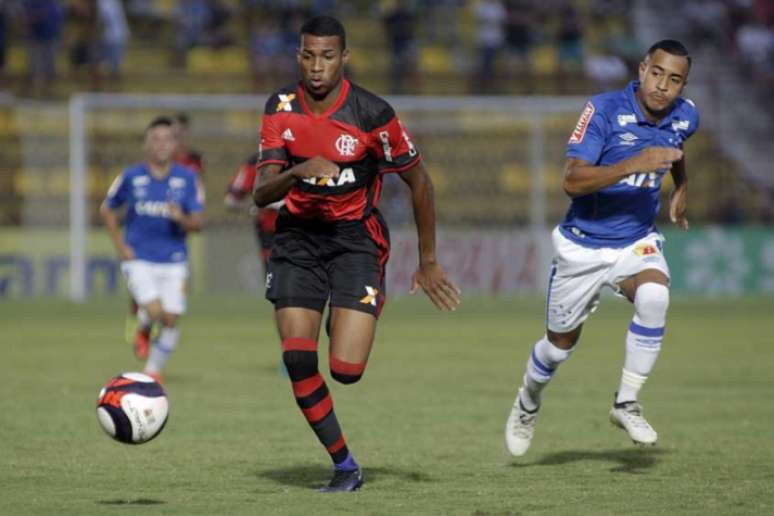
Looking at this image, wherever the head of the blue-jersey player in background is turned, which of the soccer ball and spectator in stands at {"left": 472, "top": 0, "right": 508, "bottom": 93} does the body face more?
the soccer ball

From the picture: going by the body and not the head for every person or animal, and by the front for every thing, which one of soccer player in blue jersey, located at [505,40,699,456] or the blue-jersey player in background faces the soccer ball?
the blue-jersey player in background

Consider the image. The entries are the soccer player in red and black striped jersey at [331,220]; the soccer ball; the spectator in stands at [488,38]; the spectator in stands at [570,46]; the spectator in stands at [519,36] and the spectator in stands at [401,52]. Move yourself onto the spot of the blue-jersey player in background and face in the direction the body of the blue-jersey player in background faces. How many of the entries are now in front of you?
2

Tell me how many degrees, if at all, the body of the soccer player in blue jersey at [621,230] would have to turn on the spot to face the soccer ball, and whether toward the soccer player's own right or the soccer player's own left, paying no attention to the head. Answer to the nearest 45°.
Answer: approximately 90° to the soccer player's own right

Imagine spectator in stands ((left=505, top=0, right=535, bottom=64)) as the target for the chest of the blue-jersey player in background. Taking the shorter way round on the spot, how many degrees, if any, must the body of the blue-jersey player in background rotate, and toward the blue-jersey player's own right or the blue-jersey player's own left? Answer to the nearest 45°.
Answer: approximately 135° to the blue-jersey player's own left

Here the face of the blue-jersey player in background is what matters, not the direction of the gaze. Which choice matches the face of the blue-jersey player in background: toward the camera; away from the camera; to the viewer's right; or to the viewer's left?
toward the camera

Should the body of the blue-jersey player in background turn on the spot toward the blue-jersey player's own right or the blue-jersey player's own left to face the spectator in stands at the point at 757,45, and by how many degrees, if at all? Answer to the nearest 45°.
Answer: approximately 135° to the blue-jersey player's own left

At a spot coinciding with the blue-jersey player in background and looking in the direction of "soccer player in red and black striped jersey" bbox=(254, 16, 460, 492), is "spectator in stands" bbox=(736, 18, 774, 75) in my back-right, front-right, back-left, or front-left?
back-left

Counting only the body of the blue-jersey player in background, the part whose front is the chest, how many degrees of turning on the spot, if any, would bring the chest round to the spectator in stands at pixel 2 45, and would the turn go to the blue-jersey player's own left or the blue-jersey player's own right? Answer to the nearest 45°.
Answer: approximately 180°

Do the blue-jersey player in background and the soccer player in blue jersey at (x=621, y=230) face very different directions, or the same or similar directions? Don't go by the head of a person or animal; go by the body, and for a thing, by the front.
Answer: same or similar directions

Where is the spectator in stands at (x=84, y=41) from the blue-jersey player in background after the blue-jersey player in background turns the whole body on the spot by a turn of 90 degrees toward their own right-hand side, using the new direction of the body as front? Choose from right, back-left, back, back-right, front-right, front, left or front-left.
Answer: right

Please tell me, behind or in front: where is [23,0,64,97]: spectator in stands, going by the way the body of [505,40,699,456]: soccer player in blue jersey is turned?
behind

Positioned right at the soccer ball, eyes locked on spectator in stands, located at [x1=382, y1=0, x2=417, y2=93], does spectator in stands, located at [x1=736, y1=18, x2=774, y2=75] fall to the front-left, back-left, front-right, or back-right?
front-right

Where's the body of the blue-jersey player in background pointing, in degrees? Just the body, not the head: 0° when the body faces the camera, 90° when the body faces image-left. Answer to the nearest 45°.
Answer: approximately 0°

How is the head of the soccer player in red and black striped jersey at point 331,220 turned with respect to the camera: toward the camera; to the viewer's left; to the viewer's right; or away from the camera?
toward the camera

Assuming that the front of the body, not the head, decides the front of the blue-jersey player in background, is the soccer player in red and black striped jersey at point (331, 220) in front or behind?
in front
